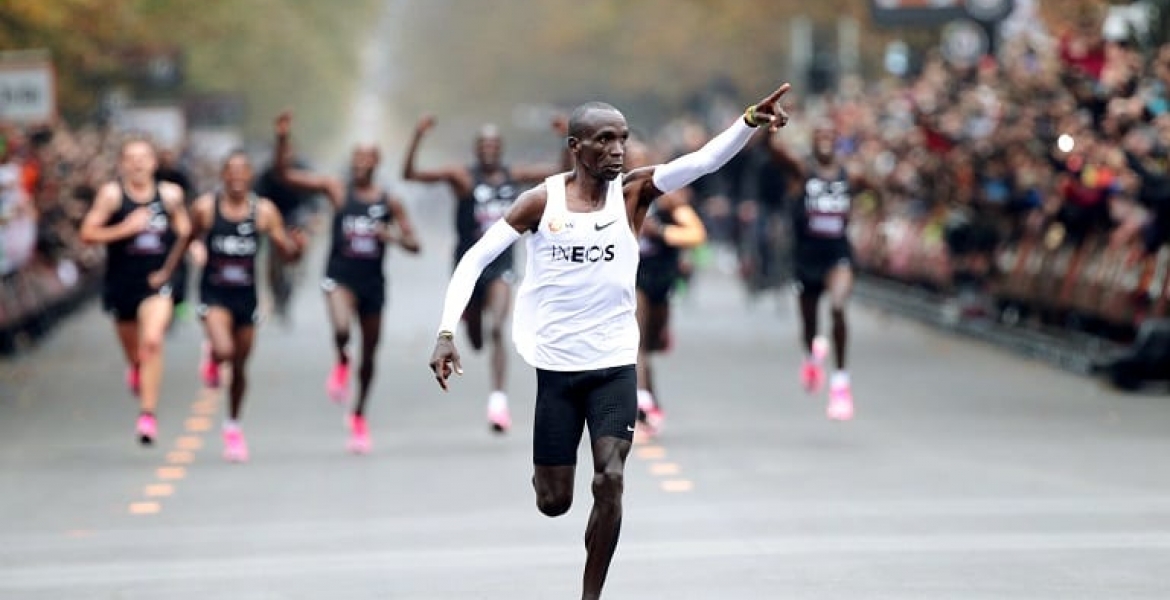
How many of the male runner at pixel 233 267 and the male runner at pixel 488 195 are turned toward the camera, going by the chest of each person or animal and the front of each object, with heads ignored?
2

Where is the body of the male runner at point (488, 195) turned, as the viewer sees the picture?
toward the camera

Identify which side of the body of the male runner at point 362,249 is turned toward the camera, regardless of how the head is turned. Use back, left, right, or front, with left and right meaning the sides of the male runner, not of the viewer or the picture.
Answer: front

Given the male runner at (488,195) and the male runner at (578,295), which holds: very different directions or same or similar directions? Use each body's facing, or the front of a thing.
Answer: same or similar directions

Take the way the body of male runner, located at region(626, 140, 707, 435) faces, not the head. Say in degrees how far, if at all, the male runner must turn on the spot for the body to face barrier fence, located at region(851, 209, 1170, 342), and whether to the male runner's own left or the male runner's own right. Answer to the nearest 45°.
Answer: approximately 135° to the male runner's own left

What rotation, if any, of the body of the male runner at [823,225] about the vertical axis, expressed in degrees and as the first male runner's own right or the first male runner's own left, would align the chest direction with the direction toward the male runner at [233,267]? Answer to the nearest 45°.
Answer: approximately 45° to the first male runner's own right

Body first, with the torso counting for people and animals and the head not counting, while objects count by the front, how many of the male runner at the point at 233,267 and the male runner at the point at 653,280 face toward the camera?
2

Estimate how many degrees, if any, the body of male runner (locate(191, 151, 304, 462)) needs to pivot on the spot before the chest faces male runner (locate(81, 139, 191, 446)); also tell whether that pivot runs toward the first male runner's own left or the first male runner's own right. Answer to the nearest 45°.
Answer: approximately 135° to the first male runner's own right

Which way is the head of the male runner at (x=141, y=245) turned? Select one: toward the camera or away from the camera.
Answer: toward the camera

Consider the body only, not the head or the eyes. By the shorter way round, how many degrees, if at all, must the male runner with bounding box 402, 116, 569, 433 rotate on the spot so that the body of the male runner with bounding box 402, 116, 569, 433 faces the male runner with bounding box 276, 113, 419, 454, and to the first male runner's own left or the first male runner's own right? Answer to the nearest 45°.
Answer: approximately 45° to the first male runner's own right

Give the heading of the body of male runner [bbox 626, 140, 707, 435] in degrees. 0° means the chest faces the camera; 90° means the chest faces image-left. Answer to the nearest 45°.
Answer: approximately 0°

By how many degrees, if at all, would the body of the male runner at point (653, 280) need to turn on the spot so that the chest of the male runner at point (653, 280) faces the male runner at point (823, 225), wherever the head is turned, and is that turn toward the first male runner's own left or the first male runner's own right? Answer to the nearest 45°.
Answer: approximately 135° to the first male runner's own left
